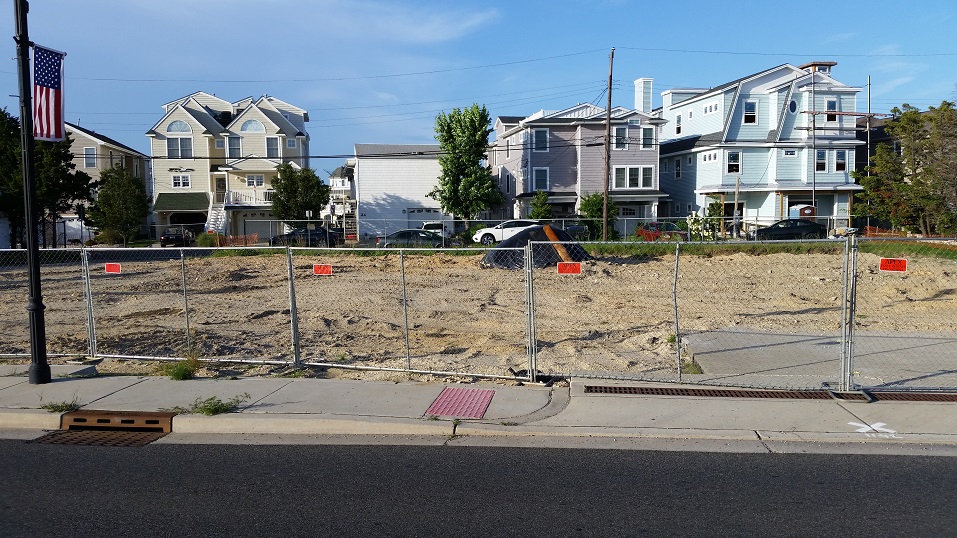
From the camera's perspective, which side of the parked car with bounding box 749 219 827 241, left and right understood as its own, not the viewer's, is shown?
left

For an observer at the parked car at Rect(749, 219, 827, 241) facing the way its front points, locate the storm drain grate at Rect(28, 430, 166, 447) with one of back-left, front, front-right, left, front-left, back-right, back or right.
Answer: left

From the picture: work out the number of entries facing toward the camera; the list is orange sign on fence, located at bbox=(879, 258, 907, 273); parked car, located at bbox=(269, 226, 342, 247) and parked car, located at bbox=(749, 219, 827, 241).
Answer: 1

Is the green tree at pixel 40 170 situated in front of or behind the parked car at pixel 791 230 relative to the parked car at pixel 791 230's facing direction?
in front

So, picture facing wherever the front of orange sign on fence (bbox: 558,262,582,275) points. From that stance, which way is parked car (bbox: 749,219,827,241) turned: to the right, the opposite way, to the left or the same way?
to the right

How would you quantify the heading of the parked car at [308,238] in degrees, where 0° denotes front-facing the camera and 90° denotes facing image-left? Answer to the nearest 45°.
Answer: approximately 90°

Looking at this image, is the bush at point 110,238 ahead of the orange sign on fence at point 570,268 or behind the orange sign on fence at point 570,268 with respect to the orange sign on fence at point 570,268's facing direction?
behind

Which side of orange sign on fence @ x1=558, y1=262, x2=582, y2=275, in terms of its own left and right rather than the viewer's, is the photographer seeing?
front

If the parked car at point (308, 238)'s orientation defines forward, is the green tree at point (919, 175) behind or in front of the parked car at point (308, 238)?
behind

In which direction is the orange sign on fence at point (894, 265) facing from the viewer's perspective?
toward the camera

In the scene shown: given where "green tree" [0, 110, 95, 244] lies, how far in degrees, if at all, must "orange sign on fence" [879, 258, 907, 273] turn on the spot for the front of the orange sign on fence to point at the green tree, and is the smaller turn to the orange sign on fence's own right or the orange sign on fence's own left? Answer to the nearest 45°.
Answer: approximately 90° to the orange sign on fence's own right

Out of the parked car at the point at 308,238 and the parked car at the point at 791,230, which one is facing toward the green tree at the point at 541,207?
the parked car at the point at 791,230

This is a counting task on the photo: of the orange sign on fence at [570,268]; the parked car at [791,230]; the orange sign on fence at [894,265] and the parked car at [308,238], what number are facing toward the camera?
2

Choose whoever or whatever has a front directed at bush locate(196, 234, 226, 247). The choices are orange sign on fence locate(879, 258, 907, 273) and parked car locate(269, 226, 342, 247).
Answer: the parked car

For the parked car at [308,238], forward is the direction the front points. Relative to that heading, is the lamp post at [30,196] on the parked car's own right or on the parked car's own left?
on the parked car's own left

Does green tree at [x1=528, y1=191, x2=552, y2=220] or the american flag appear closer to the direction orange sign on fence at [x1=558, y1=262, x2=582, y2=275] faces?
the american flag

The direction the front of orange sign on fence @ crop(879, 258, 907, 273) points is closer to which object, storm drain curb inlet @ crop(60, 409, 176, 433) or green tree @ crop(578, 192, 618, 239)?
the storm drain curb inlet

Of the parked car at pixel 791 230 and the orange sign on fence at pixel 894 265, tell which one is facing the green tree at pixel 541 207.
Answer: the parked car

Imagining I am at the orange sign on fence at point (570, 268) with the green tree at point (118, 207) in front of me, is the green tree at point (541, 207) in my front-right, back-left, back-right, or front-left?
front-right

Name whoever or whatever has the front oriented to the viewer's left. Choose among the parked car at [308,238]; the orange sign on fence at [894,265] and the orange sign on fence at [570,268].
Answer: the parked car
